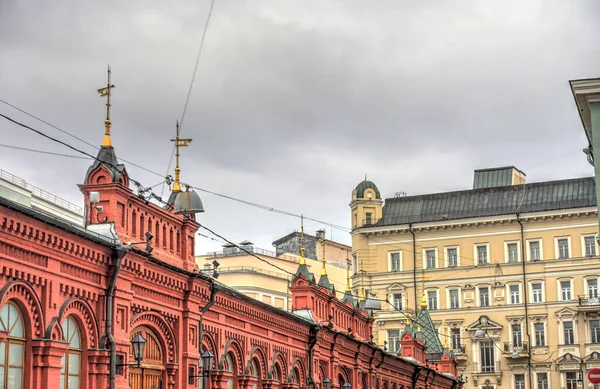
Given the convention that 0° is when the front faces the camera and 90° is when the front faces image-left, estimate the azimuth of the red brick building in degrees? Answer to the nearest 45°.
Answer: approximately 315°
